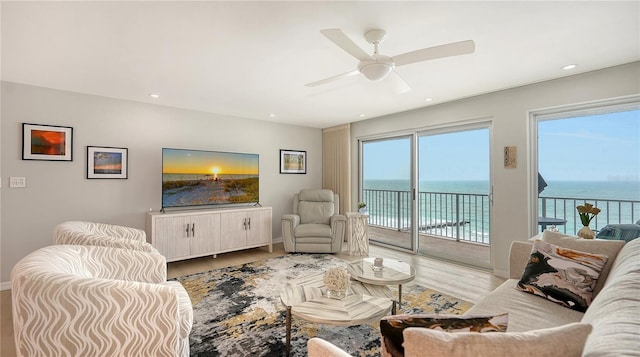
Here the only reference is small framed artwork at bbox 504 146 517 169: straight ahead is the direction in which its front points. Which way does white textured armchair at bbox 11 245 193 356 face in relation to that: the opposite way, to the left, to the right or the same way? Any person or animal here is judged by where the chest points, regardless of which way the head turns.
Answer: the opposite way

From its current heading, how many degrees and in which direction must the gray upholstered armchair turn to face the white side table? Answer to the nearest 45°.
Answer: approximately 90° to its left

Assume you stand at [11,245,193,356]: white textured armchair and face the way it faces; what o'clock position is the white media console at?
The white media console is roughly at 10 o'clock from the white textured armchair.

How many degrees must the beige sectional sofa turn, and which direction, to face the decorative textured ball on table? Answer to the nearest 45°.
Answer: approximately 45° to its right

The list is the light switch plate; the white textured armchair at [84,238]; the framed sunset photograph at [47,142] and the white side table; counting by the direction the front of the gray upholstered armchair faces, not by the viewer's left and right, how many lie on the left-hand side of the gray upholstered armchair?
1

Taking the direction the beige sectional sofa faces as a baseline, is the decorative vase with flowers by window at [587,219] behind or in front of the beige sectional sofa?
behind

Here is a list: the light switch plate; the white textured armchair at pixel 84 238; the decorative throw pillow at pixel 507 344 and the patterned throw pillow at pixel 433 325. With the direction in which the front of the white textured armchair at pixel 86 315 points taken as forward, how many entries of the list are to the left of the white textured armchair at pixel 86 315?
2

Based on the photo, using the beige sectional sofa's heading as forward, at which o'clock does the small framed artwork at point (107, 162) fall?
The small framed artwork is roughly at 1 o'clock from the beige sectional sofa.

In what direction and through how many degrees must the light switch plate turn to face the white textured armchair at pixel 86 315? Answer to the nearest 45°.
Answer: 0° — it already faces it

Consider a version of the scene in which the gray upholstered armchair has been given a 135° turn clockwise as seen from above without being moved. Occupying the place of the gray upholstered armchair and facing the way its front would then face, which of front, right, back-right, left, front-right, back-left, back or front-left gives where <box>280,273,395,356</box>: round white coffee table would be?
back-left

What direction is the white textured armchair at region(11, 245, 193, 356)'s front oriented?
to the viewer's right

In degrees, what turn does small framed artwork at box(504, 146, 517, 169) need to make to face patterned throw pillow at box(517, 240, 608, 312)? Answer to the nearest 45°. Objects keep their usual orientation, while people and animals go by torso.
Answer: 0° — it already faces it

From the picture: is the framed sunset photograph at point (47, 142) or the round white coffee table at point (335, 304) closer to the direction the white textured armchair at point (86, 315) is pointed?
the round white coffee table

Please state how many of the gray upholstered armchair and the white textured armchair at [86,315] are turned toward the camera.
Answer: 1

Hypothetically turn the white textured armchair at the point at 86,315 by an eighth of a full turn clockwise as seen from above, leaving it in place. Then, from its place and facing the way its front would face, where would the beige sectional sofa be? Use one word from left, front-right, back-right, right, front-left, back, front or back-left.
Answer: front

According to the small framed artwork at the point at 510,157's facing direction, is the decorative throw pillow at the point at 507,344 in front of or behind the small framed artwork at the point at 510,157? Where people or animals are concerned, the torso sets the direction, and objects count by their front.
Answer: in front
